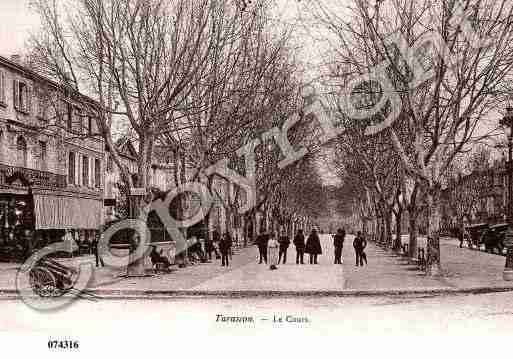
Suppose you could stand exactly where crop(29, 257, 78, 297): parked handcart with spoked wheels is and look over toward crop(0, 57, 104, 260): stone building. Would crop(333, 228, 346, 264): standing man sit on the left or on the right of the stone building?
right
